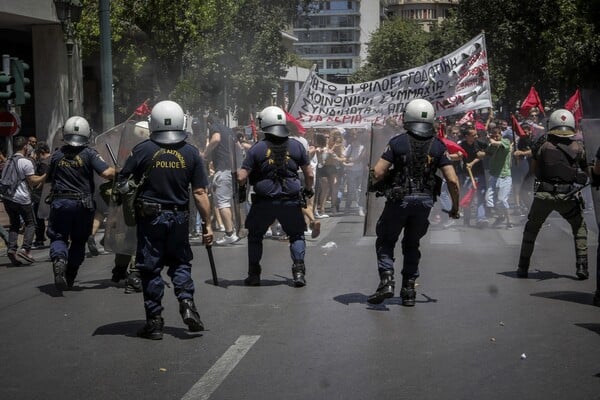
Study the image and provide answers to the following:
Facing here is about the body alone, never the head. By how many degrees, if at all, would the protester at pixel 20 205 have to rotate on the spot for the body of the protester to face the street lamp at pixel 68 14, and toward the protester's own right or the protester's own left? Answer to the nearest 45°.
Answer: approximately 90° to the protester's own left

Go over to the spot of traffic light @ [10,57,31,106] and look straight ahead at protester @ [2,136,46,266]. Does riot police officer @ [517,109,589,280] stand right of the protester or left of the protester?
left

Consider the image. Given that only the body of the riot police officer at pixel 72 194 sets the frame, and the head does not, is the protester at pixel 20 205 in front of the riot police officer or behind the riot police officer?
in front

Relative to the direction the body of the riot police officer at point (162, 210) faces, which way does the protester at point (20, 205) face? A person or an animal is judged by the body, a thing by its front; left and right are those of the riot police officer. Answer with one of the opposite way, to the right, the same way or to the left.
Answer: to the right

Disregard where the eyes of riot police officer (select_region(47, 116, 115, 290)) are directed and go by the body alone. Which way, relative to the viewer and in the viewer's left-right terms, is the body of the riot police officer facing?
facing away from the viewer

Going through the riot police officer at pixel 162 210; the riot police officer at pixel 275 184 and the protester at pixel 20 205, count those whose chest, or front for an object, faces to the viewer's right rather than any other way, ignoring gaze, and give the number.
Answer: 1

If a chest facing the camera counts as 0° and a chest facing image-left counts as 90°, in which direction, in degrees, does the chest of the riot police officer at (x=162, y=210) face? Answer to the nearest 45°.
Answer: approximately 180°

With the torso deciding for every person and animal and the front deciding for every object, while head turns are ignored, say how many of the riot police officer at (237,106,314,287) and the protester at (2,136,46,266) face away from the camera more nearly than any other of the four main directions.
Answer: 1

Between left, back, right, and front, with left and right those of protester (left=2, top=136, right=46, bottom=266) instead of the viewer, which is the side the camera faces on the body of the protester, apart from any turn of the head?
right

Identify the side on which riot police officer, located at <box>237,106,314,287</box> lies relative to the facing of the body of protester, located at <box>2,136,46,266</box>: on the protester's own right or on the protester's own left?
on the protester's own right

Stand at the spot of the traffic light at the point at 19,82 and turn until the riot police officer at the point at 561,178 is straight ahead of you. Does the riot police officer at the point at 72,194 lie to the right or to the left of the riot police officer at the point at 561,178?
right

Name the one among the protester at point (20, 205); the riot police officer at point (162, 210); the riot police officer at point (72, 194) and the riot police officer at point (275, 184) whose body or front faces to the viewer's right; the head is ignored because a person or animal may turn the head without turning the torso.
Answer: the protester

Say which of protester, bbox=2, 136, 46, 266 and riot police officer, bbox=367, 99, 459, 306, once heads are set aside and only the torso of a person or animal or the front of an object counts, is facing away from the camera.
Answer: the riot police officer

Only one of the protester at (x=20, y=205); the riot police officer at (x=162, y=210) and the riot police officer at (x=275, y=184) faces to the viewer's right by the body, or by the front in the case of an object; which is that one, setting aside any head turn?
the protester

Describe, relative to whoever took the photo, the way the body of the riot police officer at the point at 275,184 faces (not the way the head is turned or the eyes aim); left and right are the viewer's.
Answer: facing away from the viewer

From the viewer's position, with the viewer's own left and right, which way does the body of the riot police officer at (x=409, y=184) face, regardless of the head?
facing away from the viewer

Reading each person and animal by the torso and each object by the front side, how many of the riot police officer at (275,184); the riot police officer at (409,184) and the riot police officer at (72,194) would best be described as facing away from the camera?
3

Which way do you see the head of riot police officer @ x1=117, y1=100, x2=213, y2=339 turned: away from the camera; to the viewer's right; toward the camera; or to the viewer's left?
away from the camera
